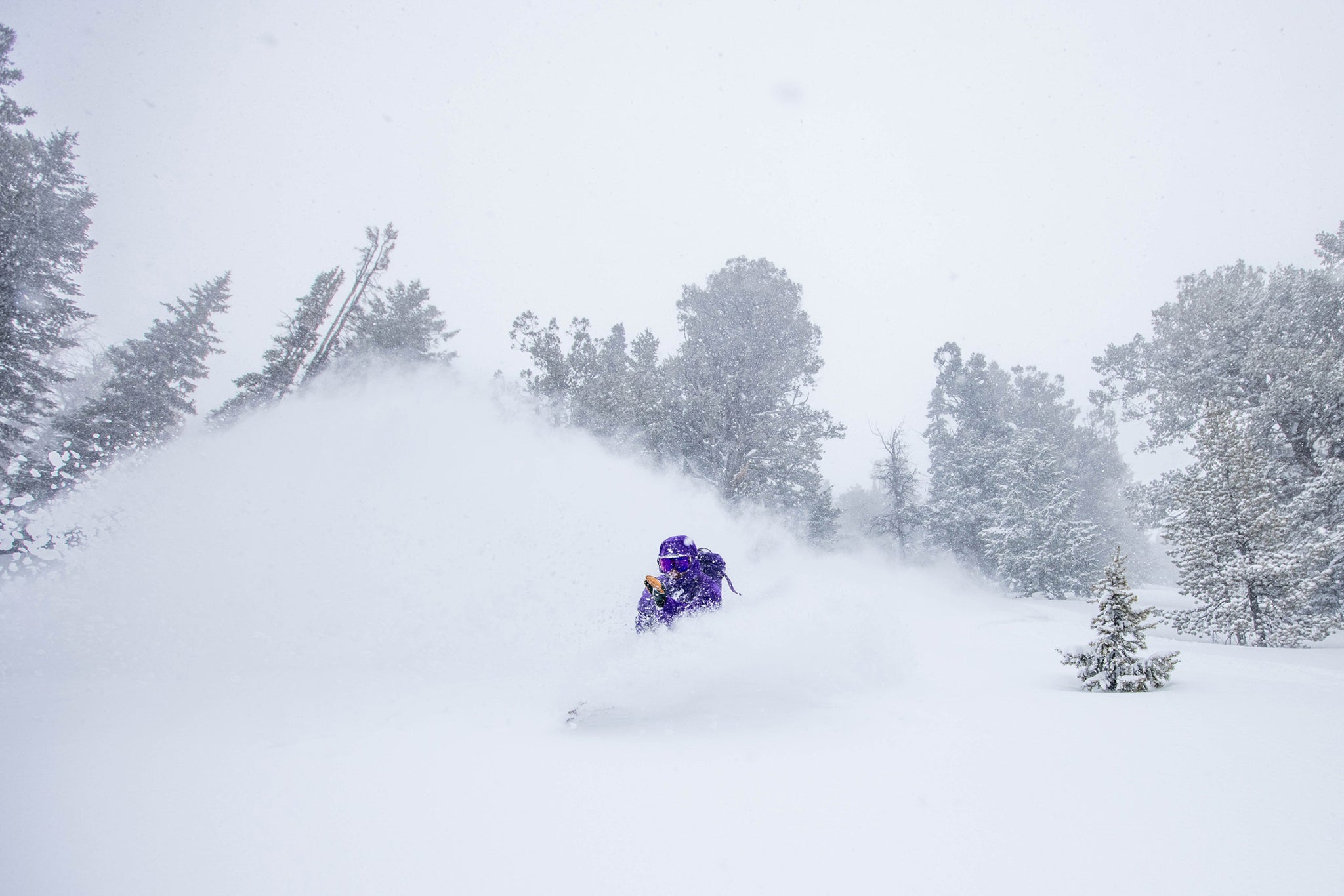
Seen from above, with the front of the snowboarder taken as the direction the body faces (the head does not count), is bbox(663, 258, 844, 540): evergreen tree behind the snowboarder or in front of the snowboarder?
behind

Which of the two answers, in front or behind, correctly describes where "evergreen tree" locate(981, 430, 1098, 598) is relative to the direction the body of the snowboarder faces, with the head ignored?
behind

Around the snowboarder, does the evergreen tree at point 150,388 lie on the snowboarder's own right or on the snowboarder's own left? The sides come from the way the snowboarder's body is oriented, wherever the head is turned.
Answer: on the snowboarder's own right

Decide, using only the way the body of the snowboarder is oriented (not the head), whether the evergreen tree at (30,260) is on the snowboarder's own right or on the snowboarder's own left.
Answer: on the snowboarder's own right

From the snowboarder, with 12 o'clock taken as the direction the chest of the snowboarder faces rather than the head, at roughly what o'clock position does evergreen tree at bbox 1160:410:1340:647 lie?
The evergreen tree is roughly at 7 o'clock from the snowboarder.

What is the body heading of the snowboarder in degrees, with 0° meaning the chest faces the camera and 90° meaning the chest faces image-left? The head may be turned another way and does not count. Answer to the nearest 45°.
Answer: approximately 45°

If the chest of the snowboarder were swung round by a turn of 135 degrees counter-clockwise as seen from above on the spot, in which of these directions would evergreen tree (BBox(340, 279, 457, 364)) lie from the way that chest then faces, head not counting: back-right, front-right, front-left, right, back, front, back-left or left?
back-left

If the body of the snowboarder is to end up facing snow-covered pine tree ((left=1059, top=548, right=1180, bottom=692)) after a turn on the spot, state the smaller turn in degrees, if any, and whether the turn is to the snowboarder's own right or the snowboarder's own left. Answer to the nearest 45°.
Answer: approximately 135° to the snowboarder's own left

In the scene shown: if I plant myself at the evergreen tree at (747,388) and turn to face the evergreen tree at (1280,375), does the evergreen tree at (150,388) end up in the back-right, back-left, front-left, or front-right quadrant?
back-right
